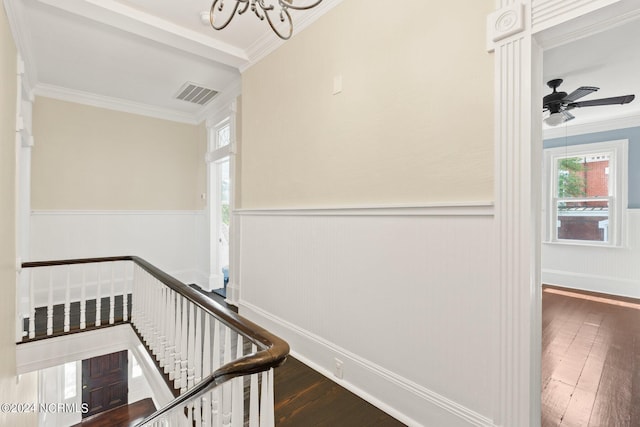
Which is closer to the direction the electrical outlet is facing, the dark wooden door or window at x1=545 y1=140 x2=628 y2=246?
the dark wooden door

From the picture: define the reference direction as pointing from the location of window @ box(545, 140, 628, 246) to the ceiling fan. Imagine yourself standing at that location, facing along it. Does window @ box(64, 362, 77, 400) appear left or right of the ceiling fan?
right

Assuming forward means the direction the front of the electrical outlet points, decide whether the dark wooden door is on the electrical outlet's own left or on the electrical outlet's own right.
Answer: on the electrical outlet's own right

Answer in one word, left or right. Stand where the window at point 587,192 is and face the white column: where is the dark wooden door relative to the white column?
right

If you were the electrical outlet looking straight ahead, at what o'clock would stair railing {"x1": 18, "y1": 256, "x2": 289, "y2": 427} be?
The stair railing is roughly at 1 o'clock from the electrical outlet.

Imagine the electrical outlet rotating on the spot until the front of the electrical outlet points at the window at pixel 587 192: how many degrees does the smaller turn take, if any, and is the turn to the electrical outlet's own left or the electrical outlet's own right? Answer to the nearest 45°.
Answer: approximately 180°

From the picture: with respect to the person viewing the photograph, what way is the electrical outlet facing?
facing the viewer and to the left of the viewer

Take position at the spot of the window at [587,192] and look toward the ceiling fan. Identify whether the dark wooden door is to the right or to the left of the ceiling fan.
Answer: right

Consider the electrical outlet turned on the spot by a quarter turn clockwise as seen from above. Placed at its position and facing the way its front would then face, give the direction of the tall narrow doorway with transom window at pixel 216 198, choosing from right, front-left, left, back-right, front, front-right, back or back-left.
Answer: front

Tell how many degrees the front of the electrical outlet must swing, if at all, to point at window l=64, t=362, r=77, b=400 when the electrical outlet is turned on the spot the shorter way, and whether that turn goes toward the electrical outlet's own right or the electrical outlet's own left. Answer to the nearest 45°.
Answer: approximately 90° to the electrical outlet's own right

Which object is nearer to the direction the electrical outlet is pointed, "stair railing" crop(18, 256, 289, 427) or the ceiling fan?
the stair railing
